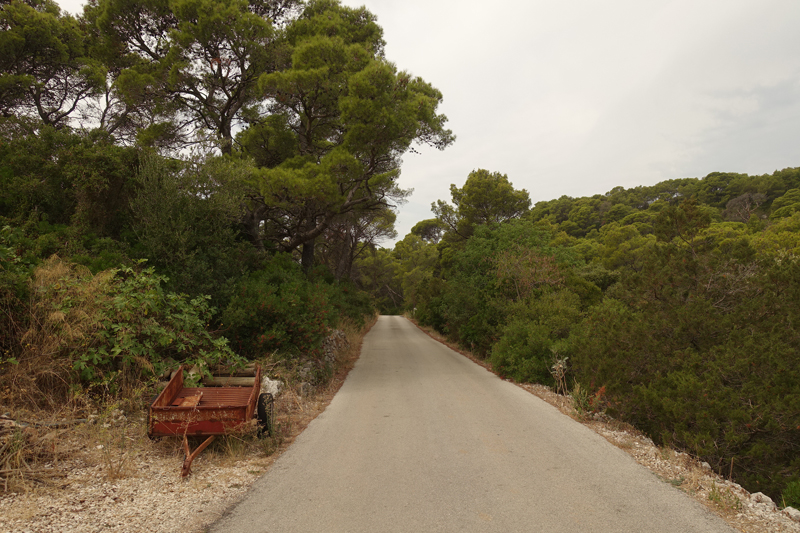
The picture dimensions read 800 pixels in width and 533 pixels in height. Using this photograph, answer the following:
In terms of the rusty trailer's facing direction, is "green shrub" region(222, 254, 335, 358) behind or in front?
behind

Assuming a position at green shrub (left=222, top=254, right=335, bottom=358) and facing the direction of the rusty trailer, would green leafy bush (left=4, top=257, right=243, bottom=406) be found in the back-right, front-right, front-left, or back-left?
front-right

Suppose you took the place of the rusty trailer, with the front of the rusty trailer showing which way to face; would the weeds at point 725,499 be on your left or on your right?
on your left

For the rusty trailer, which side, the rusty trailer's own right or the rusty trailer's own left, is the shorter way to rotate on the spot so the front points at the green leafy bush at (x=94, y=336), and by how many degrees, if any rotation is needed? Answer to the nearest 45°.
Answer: approximately 135° to the rusty trailer's own right

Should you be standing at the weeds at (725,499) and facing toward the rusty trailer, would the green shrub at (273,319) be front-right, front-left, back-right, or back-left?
front-right

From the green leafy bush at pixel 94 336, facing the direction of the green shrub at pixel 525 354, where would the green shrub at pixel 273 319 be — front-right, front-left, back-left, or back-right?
front-left

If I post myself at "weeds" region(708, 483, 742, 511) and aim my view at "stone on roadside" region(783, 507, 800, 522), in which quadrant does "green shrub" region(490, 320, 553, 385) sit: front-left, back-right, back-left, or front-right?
back-left

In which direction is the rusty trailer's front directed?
toward the camera

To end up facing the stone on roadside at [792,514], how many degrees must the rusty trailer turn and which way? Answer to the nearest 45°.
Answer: approximately 45° to its left
